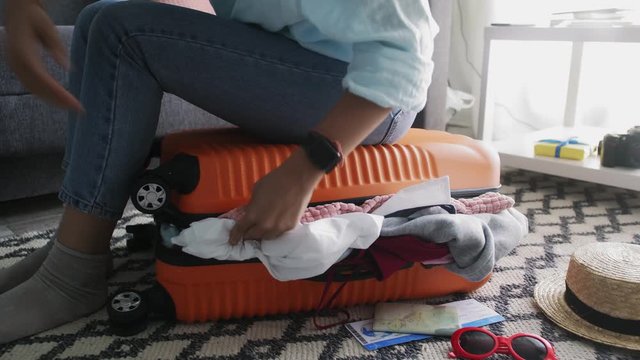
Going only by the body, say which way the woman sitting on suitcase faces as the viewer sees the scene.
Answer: to the viewer's left

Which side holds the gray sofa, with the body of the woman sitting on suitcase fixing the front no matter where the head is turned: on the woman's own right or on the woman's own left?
on the woman's own right

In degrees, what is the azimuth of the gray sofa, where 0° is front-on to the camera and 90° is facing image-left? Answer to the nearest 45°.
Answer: approximately 0°

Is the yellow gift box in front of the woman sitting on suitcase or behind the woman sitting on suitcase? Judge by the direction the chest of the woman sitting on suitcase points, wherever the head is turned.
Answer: behind

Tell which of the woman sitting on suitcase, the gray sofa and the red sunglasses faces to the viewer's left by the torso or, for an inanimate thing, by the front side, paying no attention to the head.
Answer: the woman sitting on suitcase

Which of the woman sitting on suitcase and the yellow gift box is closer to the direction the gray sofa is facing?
the woman sitting on suitcase

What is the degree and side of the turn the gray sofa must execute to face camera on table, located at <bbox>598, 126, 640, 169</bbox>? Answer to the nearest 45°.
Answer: approximately 90° to its left

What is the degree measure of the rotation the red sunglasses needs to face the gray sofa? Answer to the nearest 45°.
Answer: approximately 90° to its right

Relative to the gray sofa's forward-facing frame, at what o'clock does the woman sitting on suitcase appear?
The woman sitting on suitcase is roughly at 11 o'clock from the gray sofa.

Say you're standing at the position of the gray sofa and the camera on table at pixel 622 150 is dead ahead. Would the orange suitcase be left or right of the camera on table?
right

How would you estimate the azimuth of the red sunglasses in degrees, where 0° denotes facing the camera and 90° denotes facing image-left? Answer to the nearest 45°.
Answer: approximately 0°
